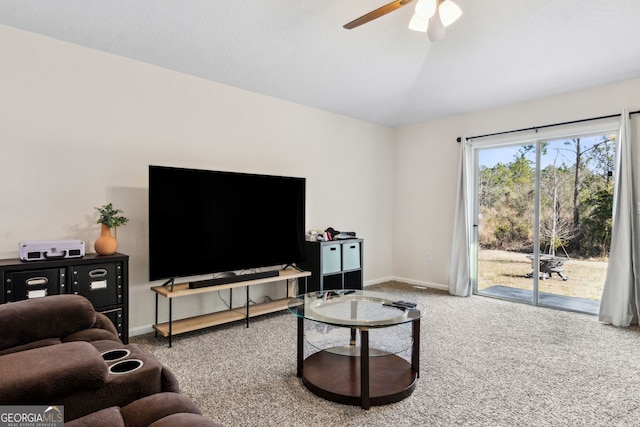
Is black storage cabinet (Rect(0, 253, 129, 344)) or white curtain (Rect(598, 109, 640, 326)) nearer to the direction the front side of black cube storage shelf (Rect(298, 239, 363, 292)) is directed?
the white curtain

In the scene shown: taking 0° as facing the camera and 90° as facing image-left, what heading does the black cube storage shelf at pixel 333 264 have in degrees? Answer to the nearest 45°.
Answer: approximately 315°

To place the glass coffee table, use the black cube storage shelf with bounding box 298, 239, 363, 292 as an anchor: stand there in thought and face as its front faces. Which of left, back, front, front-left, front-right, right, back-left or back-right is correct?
front-right

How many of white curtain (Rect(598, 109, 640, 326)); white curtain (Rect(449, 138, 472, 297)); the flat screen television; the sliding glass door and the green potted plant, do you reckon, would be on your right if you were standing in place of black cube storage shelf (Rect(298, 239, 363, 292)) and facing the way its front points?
2

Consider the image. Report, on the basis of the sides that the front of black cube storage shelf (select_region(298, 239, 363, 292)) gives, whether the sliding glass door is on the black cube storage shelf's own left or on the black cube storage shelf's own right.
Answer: on the black cube storage shelf's own left

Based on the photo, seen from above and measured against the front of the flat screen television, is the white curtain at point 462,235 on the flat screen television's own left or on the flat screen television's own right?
on the flat screen television's own left

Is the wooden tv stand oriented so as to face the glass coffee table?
yes

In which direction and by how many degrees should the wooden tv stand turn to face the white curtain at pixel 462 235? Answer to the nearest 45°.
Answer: approximately 45° to its left

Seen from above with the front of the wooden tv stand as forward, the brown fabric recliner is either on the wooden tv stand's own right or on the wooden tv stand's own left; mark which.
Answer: on the wooden tv stand's own right

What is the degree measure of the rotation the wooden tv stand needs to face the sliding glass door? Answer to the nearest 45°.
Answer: approximately 45° to its left
